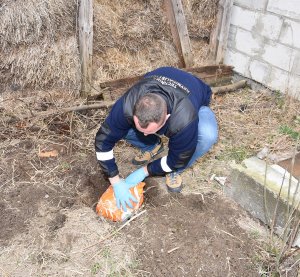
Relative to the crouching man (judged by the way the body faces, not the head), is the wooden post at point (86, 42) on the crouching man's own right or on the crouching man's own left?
on the crouching man's own right

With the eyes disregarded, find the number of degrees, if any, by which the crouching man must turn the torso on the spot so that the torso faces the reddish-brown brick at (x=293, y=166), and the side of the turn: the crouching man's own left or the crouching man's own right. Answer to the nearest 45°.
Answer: approximately 135° to the crouching man's own left

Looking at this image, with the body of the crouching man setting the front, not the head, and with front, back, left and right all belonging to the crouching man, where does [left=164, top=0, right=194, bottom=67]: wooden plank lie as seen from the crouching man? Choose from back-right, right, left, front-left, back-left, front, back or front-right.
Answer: back-right

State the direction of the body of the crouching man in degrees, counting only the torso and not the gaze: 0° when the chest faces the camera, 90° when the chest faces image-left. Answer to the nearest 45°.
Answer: approximately 45°

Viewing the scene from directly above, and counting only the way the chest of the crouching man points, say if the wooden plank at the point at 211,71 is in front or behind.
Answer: behind
